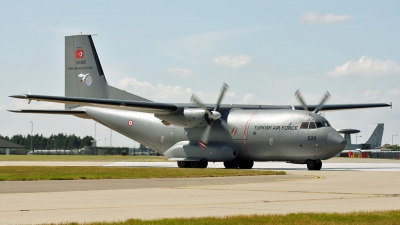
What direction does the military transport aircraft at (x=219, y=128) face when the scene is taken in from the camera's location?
facing the viewer and to the right of the viewer
